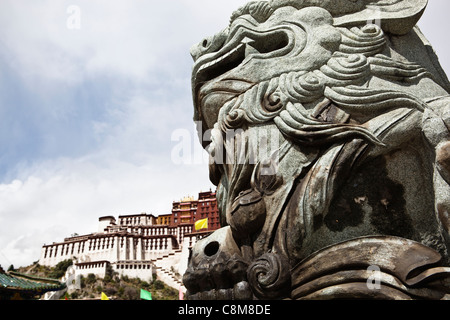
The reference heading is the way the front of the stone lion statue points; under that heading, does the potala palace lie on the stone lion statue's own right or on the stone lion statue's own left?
on the stone lion statue's own right

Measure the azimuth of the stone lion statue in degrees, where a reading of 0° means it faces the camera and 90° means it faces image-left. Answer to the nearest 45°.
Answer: approximately 90°
